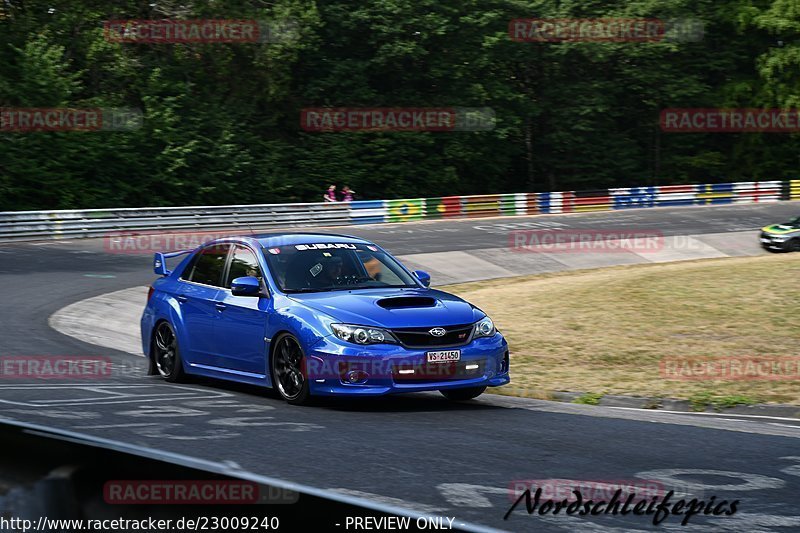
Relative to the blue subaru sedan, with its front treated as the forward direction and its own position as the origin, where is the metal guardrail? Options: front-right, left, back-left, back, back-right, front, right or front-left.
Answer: back-left

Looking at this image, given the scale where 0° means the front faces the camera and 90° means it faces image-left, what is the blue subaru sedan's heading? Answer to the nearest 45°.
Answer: approximately 315°
